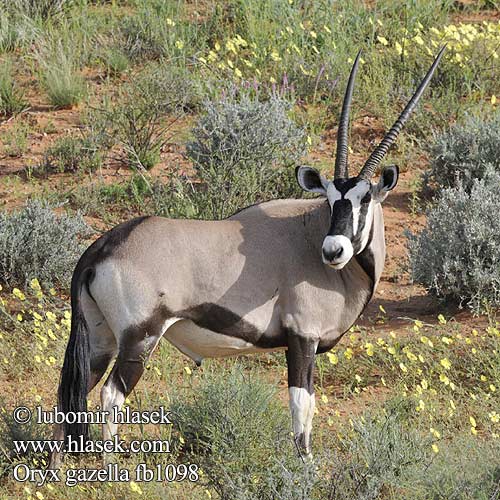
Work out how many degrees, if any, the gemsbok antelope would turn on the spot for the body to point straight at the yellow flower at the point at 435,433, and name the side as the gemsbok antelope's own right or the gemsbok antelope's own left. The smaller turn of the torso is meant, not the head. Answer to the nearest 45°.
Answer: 0° — it already faces it

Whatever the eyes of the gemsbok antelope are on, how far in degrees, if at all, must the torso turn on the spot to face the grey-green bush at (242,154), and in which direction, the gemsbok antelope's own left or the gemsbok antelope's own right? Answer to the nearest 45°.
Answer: approximately 90° to the gemsbok antelope's own left

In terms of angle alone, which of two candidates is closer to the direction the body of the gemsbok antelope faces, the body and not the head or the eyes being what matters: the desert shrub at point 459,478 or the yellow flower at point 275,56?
the desert shrub

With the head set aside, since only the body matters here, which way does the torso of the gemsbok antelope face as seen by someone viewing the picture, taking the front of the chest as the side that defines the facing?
to the viewer's right

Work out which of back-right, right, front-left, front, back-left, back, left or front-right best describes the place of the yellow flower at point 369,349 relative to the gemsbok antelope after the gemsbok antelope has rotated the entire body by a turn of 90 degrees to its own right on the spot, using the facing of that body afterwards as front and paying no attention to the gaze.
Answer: back-left

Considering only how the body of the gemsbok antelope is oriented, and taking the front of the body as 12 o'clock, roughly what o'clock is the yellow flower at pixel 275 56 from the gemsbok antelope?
The yellow flower is roughly at 9 o'clock from the gemsbok antelope.

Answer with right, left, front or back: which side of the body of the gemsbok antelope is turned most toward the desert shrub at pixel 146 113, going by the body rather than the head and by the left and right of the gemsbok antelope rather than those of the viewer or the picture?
left

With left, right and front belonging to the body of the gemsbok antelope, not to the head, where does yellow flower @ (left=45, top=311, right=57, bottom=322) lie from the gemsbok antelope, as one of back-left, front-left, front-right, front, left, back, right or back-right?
back-left

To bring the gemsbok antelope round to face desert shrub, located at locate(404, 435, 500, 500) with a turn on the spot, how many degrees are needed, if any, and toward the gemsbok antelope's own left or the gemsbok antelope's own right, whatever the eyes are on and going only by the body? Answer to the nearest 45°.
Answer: approximately 45° to the gemsbok antelope's own right

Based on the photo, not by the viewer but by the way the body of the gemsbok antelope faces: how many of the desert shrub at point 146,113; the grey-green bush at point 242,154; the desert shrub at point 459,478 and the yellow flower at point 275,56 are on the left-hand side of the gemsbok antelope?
3

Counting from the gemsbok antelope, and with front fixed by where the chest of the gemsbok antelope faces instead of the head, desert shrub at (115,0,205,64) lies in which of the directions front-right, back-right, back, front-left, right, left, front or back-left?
left
